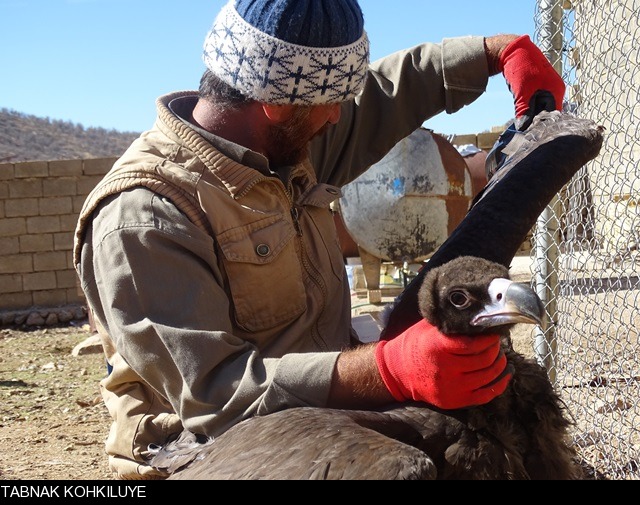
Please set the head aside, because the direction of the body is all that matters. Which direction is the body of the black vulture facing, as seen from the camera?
to the viewer's right

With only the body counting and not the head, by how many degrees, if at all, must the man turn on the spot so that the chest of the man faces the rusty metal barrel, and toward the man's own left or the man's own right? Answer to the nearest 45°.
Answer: approximately 135° to the man's own left

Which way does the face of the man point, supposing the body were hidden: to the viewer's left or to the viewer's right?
to the viewer's right

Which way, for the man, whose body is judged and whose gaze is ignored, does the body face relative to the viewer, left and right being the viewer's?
facing the viewer and to the right of the viewer

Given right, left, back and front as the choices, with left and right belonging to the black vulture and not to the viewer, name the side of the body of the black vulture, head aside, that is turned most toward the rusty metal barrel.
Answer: left
